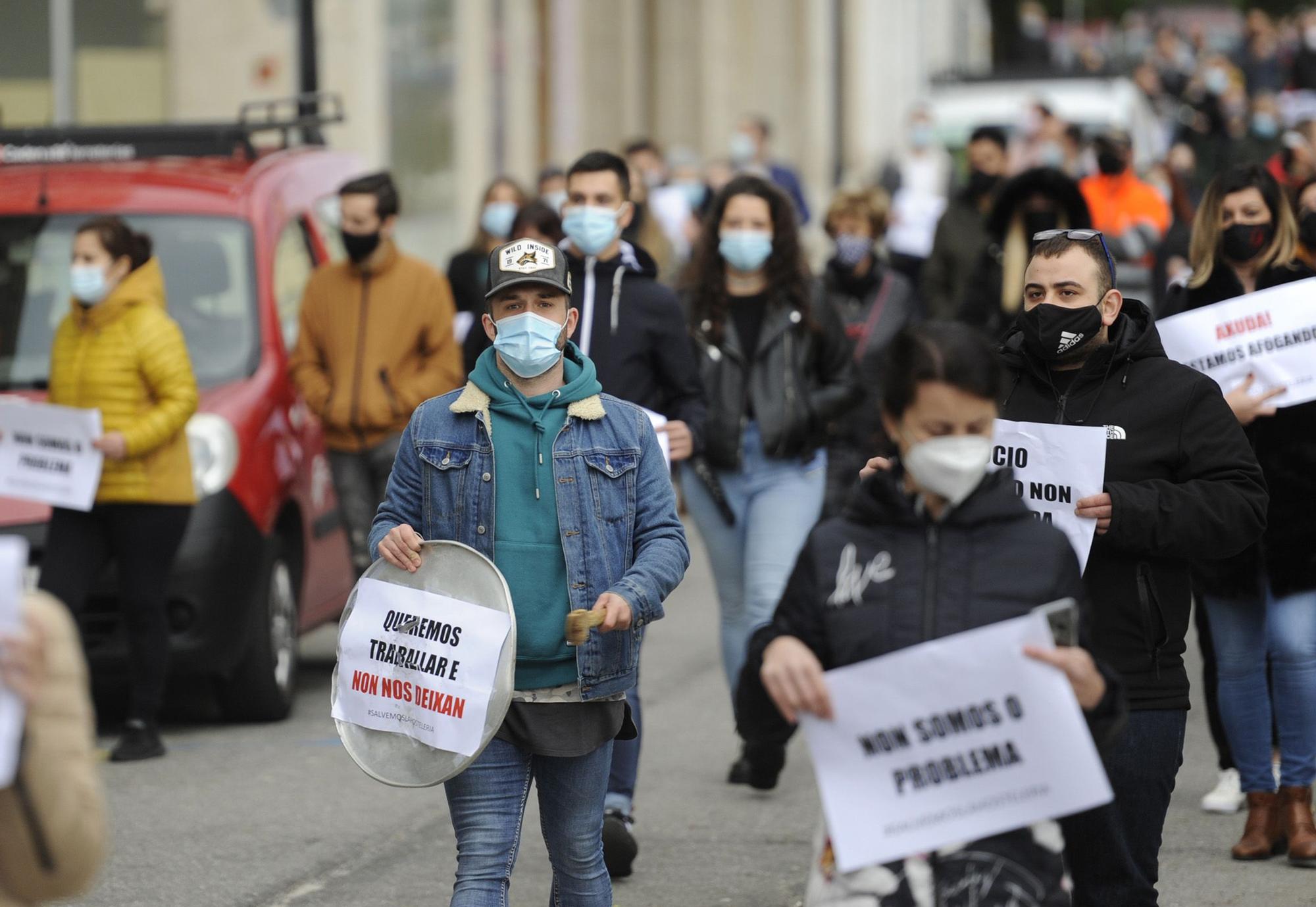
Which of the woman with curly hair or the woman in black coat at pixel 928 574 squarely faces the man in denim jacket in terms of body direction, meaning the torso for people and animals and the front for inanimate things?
the woman with curly hair

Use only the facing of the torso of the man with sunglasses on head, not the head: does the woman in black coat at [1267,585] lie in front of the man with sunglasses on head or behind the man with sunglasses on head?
behind

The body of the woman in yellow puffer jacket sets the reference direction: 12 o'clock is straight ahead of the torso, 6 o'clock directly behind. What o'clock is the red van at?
The red van is roughly at 5 o'clock from the woman in yellow puffer jacket.

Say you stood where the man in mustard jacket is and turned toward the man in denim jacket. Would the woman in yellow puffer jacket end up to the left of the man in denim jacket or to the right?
right

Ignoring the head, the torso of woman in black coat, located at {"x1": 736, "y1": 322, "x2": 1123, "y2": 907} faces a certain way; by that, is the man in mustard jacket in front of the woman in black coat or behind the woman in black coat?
behind

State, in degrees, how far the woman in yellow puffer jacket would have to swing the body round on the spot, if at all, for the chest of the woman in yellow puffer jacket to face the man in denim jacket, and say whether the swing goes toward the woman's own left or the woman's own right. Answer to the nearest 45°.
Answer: approximately 45° to the woman's own left
